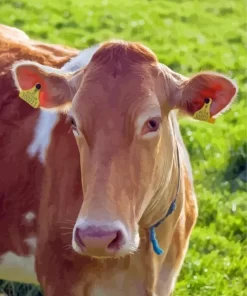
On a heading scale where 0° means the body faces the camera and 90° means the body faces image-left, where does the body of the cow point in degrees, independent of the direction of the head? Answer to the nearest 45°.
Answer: approximately 315°
